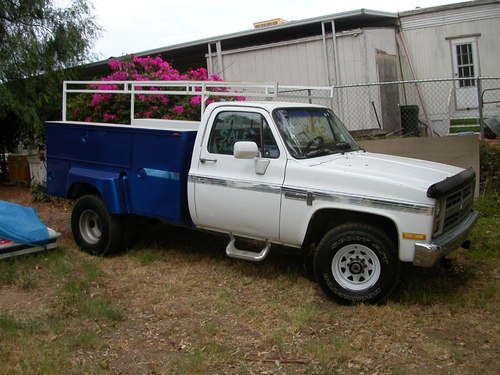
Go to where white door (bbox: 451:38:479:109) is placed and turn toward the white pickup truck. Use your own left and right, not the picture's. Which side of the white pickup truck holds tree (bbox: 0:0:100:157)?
right

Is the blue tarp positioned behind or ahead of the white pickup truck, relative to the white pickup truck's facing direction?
behind

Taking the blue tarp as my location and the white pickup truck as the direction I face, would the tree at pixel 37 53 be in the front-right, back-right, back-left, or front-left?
back-left

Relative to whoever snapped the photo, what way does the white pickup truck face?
facing the viewer and to the right of the viewer

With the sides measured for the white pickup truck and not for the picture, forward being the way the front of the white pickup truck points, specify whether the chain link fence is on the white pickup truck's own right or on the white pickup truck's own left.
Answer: on the white pickup truck's own left

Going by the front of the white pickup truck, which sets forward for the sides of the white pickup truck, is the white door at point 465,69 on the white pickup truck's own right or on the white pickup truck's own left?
on the white pickup truck's own left

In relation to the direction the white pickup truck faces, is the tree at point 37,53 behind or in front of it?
behind
